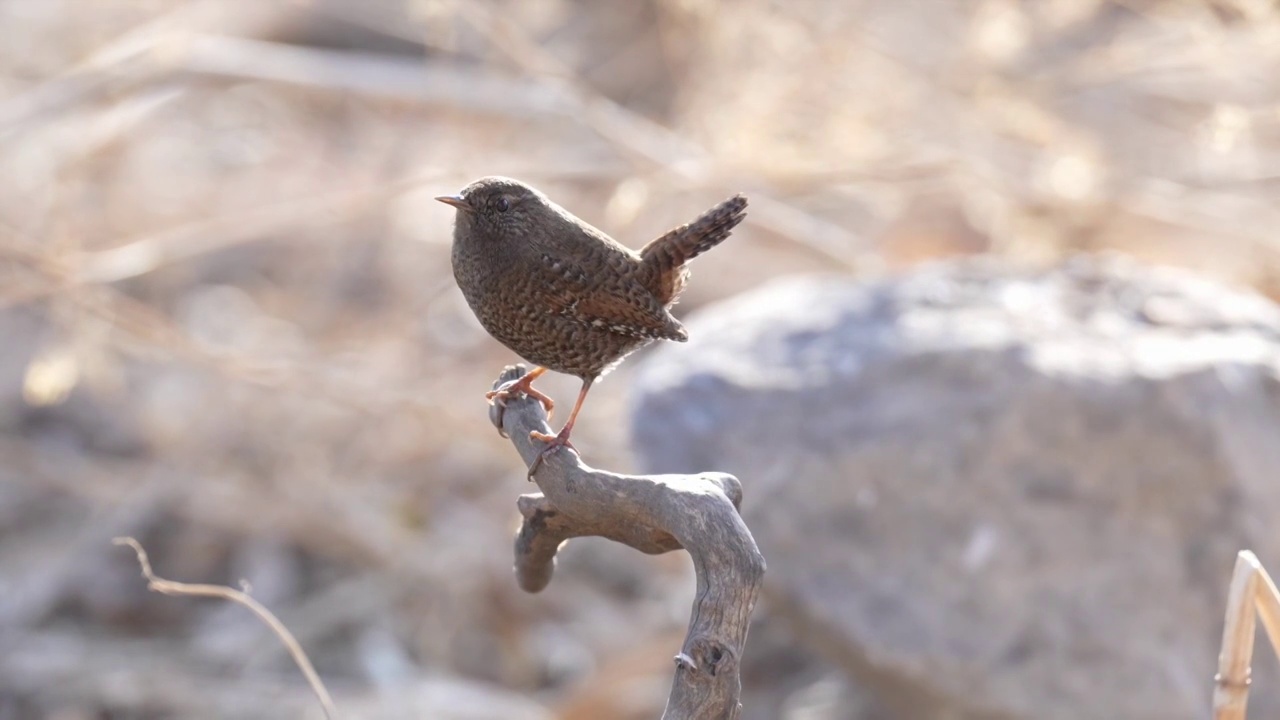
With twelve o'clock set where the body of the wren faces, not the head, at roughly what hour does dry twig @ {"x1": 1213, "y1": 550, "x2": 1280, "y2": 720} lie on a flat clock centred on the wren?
The dry twig is roughly at 6 o'clock from the wren.

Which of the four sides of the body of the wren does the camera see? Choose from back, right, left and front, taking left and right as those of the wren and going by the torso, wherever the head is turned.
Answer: left

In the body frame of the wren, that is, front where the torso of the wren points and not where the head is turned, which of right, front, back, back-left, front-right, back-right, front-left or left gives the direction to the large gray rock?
back-right
